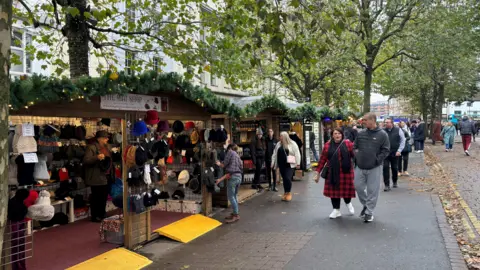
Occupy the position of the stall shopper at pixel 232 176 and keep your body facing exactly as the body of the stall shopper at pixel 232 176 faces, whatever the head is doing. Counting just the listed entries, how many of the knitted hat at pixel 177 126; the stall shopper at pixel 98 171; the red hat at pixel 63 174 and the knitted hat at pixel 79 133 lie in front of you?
4

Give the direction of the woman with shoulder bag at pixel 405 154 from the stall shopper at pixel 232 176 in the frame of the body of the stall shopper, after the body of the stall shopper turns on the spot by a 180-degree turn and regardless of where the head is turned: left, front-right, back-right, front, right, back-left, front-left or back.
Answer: front-left

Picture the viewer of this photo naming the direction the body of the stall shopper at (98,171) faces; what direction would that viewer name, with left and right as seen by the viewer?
facing the viewer and to the right of the viewer

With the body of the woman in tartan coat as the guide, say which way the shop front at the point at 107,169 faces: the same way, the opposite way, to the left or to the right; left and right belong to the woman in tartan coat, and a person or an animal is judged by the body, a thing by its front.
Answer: to the left

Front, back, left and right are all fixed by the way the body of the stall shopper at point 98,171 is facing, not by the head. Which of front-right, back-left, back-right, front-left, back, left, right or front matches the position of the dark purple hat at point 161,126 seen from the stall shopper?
front

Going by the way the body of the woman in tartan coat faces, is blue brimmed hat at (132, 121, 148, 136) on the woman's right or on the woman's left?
on the woman's right

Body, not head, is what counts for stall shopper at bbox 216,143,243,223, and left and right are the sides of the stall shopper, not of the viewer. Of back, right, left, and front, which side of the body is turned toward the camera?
left

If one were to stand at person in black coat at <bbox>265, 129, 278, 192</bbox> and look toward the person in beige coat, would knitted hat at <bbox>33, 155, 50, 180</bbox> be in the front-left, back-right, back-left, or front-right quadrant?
front-right

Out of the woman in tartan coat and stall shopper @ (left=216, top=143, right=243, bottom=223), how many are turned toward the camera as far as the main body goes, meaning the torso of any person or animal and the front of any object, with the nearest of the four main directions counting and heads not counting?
1

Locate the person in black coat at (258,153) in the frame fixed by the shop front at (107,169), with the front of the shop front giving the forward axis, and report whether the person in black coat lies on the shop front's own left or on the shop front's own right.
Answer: on the shop front's own left

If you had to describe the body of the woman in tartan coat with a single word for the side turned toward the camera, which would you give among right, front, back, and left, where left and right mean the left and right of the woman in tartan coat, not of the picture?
front

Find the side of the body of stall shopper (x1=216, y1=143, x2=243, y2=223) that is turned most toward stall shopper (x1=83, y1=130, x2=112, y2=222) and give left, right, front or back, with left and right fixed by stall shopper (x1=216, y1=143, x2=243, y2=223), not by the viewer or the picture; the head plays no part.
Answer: front

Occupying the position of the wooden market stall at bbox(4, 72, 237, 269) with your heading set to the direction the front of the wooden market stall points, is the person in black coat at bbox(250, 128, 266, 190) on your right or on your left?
on your left

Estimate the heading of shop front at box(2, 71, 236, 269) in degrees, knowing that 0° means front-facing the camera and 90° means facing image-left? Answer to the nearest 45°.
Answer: approximately 315°
